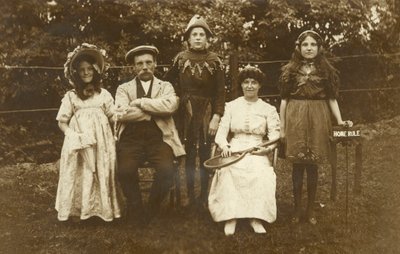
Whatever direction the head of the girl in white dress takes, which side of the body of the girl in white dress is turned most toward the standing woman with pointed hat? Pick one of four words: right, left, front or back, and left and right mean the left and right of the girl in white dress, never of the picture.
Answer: left

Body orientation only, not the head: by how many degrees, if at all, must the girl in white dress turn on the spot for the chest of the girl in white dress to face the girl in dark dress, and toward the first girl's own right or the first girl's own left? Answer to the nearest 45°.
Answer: approximately 90° to the first girl's own left

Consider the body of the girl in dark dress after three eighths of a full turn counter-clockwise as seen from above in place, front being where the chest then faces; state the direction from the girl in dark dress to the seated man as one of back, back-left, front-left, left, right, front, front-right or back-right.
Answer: back-left

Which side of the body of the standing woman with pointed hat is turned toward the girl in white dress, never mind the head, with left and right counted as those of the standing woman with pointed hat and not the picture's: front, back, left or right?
right

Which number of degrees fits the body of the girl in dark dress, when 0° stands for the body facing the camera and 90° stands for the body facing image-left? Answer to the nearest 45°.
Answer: approximately 0°
